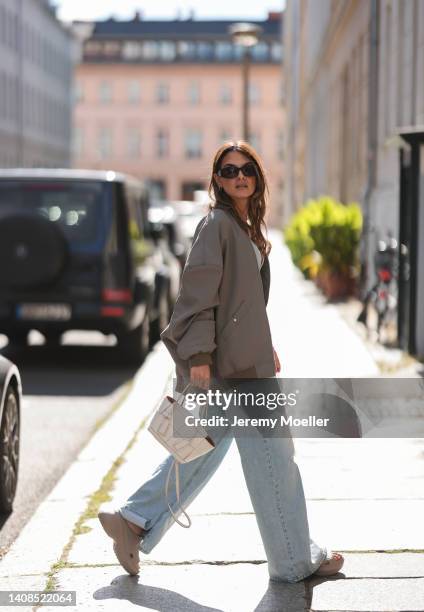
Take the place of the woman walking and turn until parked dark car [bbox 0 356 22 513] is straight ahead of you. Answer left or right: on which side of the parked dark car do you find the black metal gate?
right

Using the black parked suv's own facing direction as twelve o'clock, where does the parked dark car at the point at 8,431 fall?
The parked dark car is roughly at 6 o'clock from the black parked suv.

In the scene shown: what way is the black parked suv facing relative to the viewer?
away from the camera

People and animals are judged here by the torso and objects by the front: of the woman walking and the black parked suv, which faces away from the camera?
the black parked suv

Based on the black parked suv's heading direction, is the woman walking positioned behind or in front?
behind

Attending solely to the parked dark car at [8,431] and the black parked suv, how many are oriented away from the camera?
2

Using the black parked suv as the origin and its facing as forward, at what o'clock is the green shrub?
The green shrub is roughly at 1 o'clock from the black parked suv.

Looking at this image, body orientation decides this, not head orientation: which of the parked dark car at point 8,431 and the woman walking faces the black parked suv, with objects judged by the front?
the parked dark car

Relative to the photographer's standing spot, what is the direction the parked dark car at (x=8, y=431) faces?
facing away from the viewer
